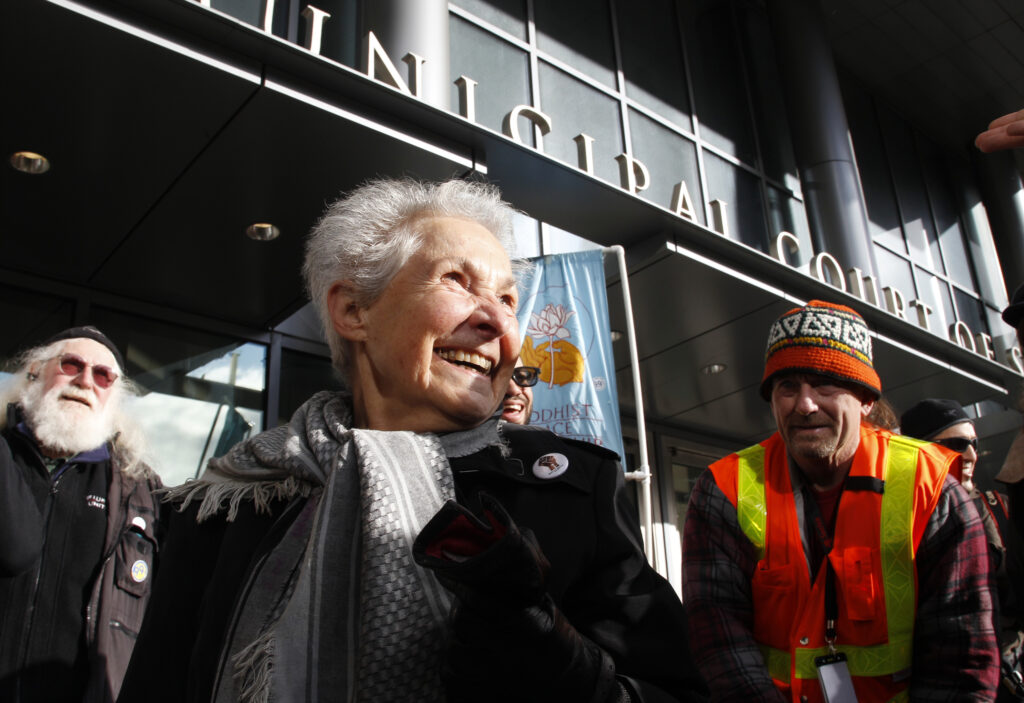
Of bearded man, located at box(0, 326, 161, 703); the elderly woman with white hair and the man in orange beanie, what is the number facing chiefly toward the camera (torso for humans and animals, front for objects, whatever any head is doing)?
3

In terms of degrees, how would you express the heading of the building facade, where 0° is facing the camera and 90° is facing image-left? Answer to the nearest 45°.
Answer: approximately 315°

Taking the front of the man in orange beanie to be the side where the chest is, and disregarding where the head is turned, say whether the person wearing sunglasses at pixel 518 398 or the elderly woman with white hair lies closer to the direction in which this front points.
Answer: the elderly woman with white hair

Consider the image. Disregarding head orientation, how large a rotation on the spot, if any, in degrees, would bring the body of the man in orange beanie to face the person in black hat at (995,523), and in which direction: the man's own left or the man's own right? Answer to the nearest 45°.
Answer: approximately 135° to the man's own left

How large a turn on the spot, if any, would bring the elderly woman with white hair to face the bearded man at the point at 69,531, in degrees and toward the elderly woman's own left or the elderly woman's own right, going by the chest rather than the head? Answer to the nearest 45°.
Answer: approximately 135° to the elderly woman's own right

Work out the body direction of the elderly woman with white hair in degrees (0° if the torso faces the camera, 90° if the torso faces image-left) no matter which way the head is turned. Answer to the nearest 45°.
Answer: approximately 0°

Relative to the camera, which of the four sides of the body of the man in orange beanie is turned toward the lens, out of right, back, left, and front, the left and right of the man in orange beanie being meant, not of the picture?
front

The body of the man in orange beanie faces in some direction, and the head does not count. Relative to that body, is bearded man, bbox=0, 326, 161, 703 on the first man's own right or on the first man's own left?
on the first man's own right

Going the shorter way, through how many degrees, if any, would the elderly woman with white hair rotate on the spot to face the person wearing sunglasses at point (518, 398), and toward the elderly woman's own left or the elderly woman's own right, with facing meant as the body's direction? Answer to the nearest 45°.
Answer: approximately 180°

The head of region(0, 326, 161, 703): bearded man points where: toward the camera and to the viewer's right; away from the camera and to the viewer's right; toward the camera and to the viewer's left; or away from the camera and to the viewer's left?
toward the camera and to the viewer's right

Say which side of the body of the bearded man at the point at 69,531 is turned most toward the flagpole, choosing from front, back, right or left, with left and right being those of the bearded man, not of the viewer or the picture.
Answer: left
